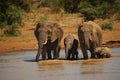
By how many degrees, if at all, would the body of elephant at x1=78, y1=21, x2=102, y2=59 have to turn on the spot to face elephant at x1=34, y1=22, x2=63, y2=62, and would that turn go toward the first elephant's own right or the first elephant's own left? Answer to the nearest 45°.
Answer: approximately 45° to the first elephant's own right

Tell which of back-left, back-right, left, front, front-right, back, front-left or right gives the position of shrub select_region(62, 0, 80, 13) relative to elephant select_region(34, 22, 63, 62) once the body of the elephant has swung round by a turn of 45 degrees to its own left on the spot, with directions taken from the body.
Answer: back

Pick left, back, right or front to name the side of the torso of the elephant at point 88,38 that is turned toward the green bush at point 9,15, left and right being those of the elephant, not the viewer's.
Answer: right

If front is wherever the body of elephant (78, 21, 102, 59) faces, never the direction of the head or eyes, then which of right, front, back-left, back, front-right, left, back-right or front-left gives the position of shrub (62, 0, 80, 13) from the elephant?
back-right

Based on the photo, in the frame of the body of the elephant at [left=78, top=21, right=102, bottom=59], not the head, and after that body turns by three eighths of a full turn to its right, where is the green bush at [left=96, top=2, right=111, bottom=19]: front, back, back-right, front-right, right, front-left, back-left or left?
front

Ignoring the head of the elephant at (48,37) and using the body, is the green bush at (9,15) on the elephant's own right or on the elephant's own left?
on the elephant's own right

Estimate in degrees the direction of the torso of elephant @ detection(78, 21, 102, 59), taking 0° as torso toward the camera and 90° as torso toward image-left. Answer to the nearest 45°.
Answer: approximately 45°

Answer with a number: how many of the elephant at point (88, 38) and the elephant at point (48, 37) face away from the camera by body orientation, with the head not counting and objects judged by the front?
0

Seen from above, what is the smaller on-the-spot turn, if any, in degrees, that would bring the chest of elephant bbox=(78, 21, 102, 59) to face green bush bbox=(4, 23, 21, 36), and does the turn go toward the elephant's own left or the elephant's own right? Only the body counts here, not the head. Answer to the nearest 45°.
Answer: approximately 90° to the elephant's own right
